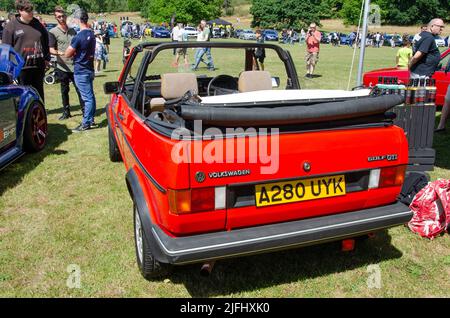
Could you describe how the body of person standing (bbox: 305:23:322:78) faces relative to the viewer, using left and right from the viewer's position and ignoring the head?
facing the viewer

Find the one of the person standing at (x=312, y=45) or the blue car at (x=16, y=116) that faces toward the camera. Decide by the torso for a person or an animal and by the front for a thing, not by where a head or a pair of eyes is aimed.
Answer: the person standing

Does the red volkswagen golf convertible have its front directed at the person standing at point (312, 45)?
no

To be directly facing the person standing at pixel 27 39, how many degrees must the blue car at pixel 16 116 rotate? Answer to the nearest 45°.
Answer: approximately 45° to its left

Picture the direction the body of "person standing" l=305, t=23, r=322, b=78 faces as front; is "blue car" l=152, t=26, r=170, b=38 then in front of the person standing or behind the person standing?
behind

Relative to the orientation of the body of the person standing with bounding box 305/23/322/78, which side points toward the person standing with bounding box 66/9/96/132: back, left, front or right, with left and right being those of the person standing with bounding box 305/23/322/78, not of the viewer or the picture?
front

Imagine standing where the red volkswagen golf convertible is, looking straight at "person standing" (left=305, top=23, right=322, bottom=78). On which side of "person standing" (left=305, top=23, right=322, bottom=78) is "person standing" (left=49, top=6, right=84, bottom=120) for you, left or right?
left

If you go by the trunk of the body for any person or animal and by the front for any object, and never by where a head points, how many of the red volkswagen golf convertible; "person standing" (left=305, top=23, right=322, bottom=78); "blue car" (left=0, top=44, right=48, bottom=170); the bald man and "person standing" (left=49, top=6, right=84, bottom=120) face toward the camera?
2

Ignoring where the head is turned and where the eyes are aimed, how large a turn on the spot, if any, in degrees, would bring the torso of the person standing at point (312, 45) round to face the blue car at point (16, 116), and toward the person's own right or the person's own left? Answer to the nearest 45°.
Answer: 0° — they already face it

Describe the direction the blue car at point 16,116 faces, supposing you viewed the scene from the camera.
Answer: facing away from the viewer and to the right of the viewer

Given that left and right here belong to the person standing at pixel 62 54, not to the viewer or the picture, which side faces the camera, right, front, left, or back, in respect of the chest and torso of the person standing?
front

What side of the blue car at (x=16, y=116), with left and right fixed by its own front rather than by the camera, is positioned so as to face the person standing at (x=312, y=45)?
front

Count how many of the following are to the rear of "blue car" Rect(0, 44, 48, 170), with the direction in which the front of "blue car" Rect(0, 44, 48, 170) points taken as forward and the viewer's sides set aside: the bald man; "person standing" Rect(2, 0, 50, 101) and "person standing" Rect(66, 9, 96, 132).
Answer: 0

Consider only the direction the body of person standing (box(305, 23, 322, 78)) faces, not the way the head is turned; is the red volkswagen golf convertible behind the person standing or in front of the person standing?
in front
